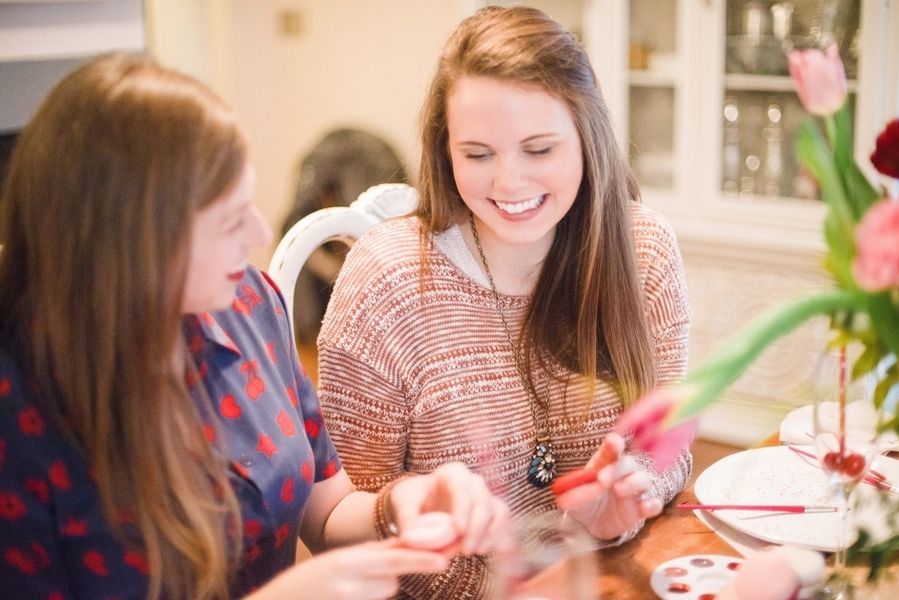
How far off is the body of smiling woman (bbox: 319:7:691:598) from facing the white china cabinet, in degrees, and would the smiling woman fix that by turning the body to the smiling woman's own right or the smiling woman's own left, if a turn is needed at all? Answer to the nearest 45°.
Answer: approximately 180°

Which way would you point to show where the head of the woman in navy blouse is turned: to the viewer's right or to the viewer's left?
to the viewer's right

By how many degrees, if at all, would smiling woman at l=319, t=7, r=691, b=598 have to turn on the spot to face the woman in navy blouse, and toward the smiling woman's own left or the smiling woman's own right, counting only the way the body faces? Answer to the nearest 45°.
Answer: approximately 45° to the smiling woman's own right

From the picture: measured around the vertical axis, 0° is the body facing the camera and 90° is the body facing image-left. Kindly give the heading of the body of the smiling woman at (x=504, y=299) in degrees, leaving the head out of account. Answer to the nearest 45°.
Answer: approximately 0°
